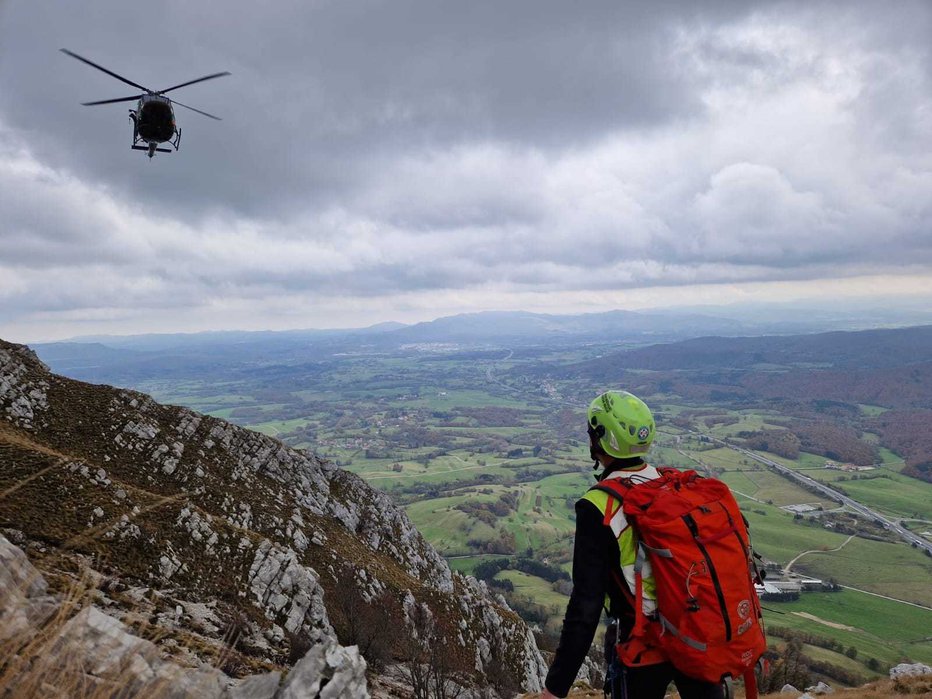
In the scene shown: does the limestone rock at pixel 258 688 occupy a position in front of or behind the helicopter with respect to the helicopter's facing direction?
in front

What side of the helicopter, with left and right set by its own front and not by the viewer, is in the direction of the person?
front

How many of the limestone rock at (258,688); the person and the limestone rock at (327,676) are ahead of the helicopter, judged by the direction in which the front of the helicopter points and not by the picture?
3

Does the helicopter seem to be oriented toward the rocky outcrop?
yes

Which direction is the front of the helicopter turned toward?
toward the camera

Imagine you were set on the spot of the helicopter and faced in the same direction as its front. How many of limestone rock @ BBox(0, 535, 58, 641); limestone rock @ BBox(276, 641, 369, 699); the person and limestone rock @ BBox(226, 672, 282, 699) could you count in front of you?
4

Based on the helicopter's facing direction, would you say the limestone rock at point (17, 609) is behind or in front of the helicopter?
in front

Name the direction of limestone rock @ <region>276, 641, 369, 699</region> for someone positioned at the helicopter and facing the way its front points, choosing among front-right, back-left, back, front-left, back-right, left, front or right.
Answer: front

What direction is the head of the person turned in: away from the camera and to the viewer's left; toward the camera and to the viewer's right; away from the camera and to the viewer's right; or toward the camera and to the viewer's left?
away from the camera and to the viewer's left
